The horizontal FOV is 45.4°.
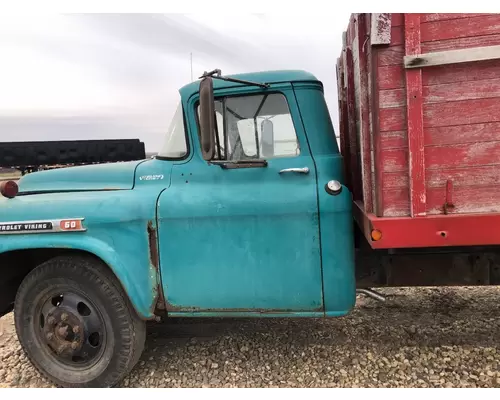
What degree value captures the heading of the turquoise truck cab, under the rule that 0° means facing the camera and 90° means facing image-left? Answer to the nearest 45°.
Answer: approximately 90°

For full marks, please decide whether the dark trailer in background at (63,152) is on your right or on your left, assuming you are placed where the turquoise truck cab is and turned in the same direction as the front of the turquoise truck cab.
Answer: on your right
